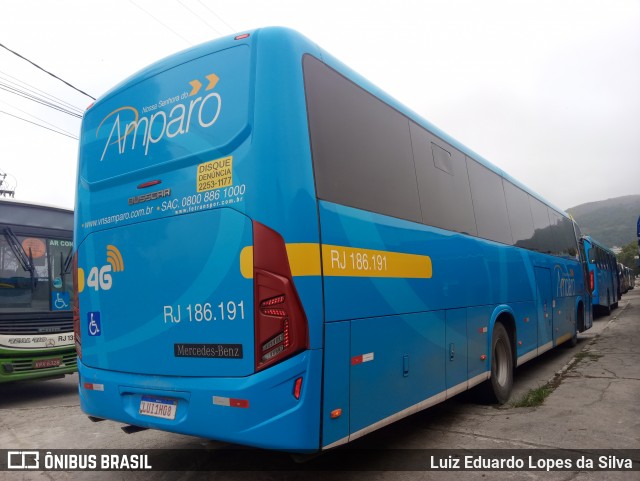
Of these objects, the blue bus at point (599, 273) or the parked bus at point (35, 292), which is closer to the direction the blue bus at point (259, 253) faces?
the blue bus

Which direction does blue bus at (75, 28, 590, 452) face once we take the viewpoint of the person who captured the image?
facing away from the viewer and to the right of the viewer

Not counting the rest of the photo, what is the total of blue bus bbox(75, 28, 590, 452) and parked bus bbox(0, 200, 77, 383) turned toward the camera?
1

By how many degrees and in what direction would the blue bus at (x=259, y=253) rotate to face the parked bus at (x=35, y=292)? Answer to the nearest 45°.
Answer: approximately 90° to its left

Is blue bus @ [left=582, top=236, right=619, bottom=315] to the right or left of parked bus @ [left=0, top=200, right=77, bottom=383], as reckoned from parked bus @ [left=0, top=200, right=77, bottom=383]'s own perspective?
on its left

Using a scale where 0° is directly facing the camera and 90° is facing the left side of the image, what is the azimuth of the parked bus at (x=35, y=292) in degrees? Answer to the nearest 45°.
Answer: approximately 0°
